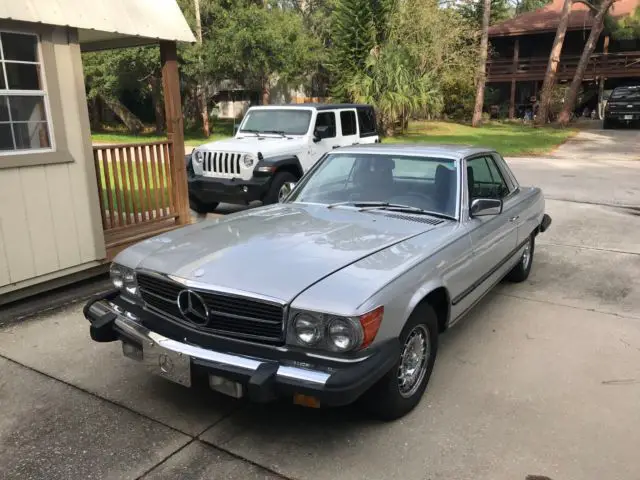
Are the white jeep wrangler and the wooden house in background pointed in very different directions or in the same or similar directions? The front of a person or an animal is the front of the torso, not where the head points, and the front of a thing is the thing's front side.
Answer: same or similar directions

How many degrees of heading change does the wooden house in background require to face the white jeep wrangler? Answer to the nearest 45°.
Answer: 0° — it already faces it

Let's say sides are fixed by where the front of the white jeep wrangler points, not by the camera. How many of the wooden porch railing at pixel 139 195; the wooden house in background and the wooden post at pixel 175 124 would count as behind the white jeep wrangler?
1

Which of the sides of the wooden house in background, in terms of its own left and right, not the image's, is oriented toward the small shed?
front

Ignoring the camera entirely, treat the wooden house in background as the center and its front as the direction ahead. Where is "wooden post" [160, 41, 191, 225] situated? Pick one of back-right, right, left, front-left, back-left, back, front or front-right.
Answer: front

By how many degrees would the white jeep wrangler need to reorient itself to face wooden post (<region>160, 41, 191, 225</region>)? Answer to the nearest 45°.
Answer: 0° — it already faces it

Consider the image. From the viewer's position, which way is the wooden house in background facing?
facing the viewer

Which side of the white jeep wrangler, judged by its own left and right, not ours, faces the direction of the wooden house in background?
back

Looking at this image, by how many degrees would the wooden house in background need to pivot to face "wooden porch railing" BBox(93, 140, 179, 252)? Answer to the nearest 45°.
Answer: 0° — it already faces it

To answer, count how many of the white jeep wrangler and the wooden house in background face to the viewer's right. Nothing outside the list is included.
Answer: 0

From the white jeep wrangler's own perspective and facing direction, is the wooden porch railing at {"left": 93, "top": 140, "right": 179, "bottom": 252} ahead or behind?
ahead

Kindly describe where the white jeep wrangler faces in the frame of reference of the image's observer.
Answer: facing the viewer and to the left of the viewer
